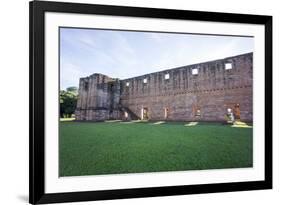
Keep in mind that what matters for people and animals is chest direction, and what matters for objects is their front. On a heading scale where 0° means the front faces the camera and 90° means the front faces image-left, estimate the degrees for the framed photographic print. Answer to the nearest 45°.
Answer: approximately 315°
